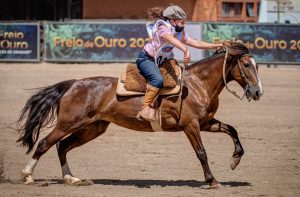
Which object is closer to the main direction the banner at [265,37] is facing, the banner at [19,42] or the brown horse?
the brown horse

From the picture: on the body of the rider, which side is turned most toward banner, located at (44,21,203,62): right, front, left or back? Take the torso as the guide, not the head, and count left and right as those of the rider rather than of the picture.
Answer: left

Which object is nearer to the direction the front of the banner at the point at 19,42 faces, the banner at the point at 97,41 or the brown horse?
the brown horse

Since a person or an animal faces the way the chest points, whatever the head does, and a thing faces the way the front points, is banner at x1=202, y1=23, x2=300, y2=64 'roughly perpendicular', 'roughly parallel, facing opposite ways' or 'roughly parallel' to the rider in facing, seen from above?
roughly perpendicular

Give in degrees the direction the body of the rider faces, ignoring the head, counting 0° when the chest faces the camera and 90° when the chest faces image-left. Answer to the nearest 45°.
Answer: approximately 270°

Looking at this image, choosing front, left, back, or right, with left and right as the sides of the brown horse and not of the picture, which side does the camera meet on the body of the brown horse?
right

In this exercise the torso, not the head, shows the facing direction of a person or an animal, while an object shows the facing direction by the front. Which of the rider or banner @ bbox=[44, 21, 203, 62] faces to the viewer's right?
the rider

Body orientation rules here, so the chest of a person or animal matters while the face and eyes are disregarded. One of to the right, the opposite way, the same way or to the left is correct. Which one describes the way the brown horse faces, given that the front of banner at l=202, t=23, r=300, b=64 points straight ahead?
to the left

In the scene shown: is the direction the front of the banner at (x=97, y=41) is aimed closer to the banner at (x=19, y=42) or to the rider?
the rider

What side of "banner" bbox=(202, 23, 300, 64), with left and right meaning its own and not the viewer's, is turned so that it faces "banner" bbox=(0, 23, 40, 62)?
right

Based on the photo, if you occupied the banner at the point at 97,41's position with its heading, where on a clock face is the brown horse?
The brown horse is roughly at 12 o'clock from the banner.
